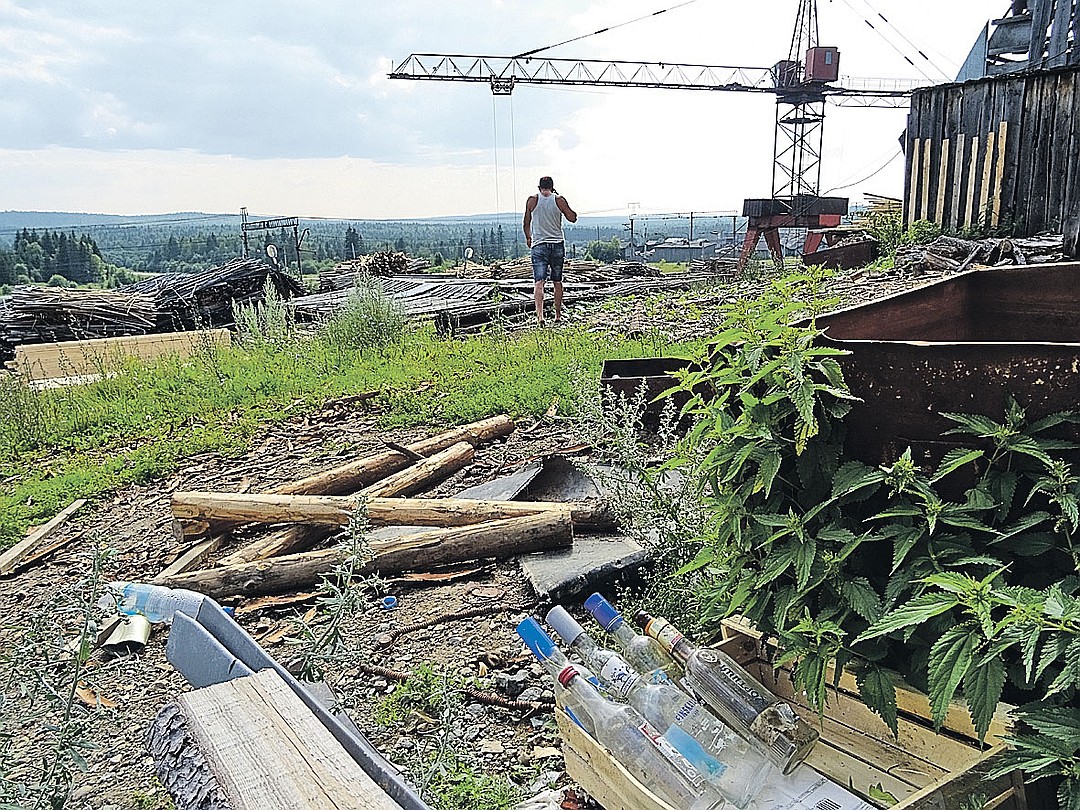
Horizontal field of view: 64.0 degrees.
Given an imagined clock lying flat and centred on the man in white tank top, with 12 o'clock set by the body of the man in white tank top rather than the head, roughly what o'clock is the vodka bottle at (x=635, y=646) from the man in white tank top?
The vodka bottle is roughly at 6 o'clock from the man in white tank top.

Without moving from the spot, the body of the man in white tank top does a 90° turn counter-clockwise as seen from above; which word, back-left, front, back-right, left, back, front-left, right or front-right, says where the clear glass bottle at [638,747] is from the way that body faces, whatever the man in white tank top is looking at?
left

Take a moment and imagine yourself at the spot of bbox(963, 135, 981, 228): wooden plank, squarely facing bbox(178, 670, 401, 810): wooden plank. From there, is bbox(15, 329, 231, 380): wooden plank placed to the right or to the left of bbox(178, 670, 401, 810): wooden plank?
right

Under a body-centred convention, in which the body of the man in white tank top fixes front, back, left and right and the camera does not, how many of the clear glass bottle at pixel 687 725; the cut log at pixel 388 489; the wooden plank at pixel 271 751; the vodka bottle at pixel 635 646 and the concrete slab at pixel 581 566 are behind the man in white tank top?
5

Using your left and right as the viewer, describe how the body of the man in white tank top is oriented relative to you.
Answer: facing away from the viewer

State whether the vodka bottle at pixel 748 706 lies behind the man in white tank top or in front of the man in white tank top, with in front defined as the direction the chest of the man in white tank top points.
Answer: behind

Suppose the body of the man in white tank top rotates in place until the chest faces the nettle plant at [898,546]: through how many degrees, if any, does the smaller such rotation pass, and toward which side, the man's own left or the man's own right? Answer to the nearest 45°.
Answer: approximately 180°

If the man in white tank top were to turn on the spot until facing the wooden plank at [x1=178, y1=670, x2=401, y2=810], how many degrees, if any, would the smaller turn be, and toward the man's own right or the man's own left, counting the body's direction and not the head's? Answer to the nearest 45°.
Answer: approximately 180°

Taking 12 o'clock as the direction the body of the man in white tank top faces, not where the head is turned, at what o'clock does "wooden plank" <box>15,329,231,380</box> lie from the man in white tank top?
The wooden plank is roughly at 9 o'clock from the man in white tank top.

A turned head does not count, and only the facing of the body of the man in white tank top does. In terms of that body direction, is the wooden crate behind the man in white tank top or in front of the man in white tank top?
behind

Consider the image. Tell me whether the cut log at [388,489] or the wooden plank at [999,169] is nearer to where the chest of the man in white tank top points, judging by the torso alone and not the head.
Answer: the wooden plank

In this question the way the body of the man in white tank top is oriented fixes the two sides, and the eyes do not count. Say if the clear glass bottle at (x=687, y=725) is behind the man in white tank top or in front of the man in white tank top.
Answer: behind

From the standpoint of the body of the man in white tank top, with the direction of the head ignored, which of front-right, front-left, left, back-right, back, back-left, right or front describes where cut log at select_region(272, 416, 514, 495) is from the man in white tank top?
back

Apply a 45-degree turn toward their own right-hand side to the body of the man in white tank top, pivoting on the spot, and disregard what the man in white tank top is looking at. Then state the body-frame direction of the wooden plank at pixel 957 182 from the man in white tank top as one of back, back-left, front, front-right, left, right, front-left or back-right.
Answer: front-right

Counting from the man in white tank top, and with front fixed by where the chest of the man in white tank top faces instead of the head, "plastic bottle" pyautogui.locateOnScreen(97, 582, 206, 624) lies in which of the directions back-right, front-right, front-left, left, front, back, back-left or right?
back

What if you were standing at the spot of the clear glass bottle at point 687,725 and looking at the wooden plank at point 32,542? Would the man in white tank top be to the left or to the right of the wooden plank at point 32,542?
right

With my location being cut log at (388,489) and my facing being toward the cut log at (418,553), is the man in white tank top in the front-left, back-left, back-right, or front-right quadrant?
back-left

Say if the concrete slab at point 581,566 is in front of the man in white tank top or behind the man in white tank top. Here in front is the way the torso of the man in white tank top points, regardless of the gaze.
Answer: behind
